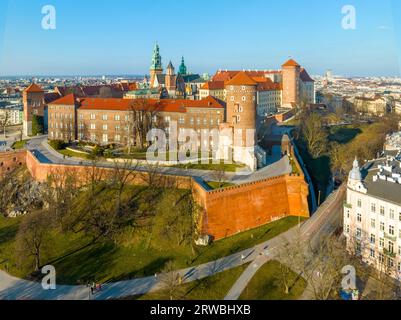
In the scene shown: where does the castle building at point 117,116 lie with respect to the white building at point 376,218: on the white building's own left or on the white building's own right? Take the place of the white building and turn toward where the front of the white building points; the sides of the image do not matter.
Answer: on the white building's own right

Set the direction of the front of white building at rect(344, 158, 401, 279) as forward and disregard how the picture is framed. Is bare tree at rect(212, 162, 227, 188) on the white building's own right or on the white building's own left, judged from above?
on the white building's own right

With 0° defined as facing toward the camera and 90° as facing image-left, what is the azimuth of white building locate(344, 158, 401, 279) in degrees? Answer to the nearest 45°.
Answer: approximately 45°

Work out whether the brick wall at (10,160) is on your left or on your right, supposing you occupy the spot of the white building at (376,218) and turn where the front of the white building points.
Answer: on your right
